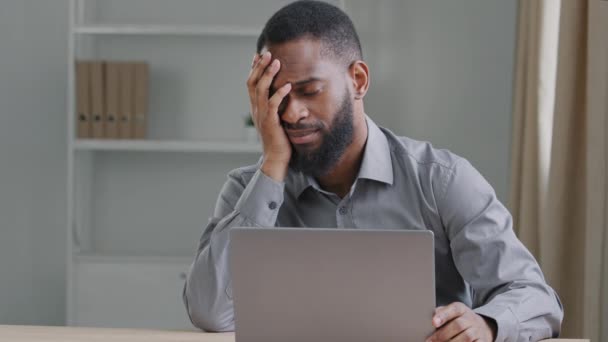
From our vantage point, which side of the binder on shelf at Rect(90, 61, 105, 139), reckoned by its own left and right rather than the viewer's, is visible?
front

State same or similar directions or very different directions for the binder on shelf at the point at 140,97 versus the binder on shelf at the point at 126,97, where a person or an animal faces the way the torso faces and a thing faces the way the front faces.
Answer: same or similar directions

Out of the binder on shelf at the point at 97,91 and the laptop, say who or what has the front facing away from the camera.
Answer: the laptop

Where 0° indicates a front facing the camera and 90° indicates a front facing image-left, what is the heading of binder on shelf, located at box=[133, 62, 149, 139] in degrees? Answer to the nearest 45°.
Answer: approximately 0°

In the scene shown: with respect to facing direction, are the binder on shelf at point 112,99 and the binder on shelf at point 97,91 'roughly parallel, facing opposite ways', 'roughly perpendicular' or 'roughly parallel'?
roughly parallel

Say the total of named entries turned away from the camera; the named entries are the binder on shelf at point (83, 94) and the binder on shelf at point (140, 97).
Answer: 0

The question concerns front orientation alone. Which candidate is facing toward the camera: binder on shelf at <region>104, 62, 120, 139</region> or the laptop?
the binder on shelf

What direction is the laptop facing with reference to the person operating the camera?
facing away from the viewer

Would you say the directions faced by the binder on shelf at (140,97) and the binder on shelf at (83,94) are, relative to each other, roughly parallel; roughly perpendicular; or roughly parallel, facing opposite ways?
roughly parallel

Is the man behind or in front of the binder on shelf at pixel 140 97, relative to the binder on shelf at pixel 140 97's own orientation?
in front

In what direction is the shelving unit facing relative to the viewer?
toward the camera

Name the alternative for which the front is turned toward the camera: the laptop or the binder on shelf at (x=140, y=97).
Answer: the binder on shelf

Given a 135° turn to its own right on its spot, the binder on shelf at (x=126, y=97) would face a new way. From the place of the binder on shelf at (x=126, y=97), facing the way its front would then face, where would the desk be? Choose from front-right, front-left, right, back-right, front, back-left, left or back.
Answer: back-left

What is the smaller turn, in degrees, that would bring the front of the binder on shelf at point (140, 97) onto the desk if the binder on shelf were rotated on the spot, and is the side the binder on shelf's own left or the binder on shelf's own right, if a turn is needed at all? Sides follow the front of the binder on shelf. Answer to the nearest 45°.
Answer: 0° — it already faces it

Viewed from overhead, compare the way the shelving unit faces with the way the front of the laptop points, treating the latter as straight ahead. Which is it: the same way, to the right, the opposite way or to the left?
the opposite way

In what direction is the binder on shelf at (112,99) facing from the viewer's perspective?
toward the camera
